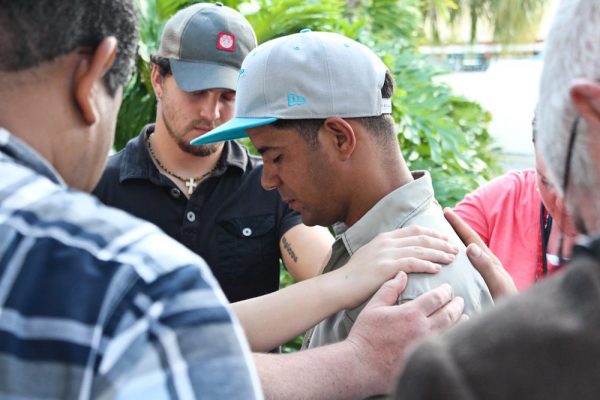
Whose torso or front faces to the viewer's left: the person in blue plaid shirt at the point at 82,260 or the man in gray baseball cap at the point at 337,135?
the man in gray baseball cap

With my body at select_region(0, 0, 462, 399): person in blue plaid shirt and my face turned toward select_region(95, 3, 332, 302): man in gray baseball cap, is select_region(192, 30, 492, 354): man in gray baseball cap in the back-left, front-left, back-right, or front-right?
front-right

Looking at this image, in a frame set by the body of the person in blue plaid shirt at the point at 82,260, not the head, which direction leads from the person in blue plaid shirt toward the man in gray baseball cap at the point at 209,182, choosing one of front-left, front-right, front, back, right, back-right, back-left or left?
front-left

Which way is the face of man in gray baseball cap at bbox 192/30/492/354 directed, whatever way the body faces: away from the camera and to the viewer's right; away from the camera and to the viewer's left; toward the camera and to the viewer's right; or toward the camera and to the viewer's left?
toward the camera and to the viewer's left

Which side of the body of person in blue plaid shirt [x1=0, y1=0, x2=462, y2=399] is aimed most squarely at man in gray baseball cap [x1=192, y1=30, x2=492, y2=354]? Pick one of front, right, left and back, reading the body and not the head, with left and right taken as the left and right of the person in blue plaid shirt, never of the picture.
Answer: front

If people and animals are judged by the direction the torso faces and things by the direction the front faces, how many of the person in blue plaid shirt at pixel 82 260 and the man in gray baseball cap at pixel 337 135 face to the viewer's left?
1

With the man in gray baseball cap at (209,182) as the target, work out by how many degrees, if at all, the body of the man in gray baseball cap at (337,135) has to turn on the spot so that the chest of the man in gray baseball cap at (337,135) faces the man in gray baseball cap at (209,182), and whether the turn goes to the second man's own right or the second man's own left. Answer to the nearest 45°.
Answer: approximately 45° to the second man's own right

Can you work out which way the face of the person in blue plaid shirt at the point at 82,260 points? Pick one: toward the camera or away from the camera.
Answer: away from the camera

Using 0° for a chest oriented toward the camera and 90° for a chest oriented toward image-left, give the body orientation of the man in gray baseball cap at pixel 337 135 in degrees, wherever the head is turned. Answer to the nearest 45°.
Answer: approximately 90°

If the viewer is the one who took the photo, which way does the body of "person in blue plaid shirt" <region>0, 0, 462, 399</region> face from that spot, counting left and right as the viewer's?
facing away from the viewer and to the right of the viewer
